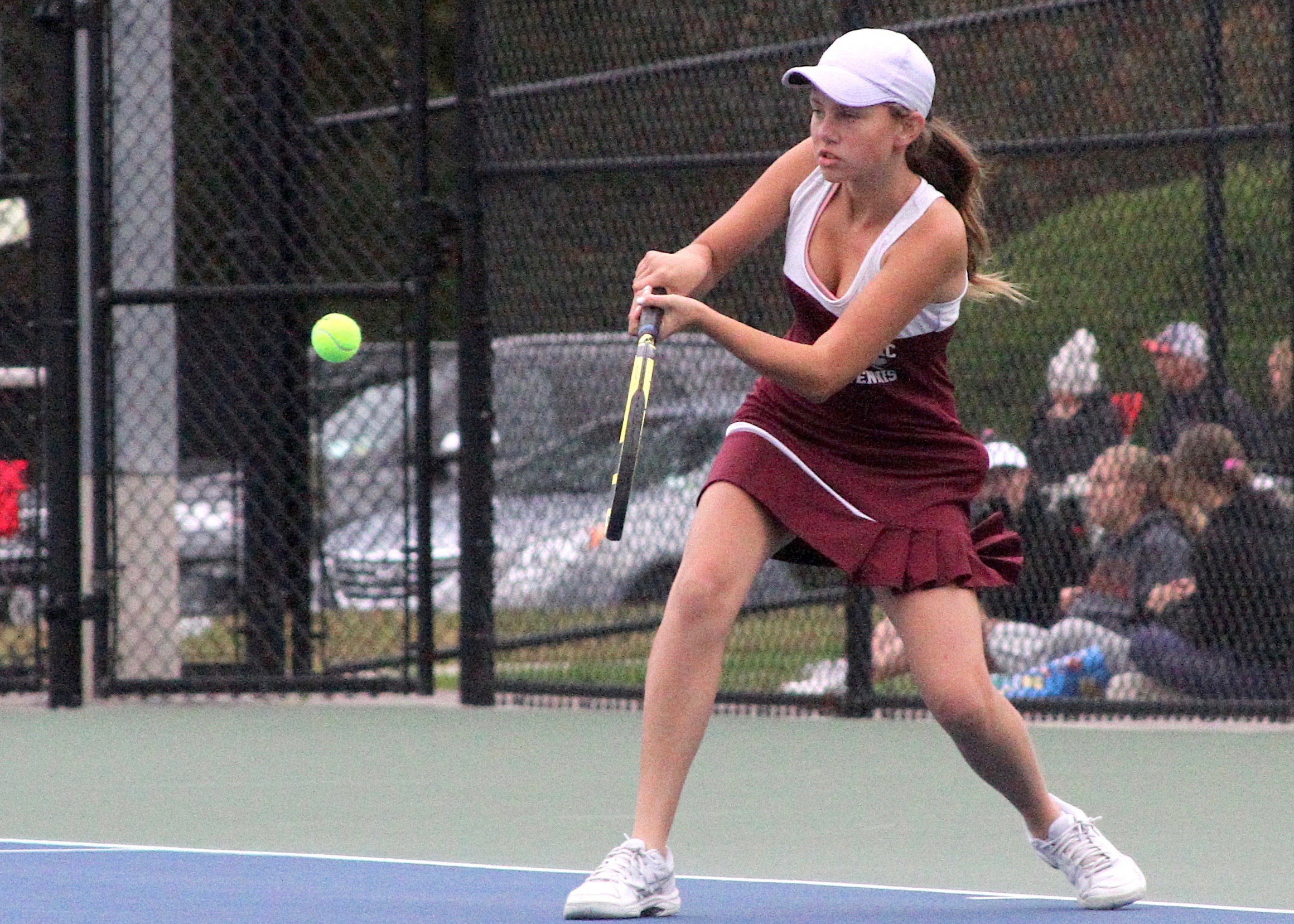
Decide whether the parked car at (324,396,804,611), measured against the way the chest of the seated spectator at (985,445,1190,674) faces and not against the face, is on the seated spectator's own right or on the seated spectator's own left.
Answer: on the seated spectator's own right

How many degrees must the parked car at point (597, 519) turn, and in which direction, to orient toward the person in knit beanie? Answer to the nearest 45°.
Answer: approximately 90° to its left

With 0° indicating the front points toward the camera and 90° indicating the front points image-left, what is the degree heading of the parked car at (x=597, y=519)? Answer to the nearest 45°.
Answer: approximately 45°

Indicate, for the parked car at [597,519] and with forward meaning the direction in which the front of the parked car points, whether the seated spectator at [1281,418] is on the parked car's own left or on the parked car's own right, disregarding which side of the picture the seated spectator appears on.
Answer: on the parked car's own left
